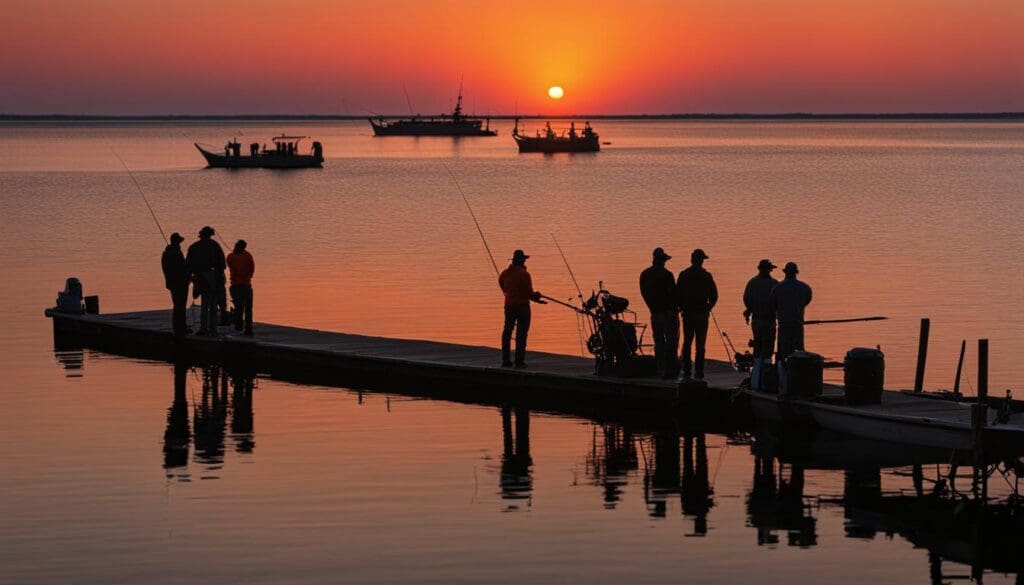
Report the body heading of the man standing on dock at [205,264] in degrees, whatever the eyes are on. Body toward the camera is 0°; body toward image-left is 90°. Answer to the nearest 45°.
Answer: approximately 180°

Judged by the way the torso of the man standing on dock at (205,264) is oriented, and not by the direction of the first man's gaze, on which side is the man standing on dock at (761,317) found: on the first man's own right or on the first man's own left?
on the first man's own right

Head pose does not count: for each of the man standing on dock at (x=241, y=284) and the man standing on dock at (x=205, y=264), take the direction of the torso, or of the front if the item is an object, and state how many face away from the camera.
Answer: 2

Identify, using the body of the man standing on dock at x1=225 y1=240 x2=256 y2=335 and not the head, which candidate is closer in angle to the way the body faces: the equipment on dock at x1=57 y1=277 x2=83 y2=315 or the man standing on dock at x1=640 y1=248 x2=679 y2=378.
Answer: the equipment on dock

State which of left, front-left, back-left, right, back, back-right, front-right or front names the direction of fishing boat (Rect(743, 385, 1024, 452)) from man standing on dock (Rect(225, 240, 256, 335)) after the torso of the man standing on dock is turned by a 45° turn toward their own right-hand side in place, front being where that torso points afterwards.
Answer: right

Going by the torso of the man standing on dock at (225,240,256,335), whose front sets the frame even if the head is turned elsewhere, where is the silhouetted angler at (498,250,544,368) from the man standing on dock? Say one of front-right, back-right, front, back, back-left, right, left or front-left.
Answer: back-right

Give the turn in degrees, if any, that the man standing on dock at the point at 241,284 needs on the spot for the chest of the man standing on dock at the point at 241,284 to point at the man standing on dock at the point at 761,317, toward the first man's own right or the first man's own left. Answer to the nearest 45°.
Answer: approximately 135° to the first man's own right
